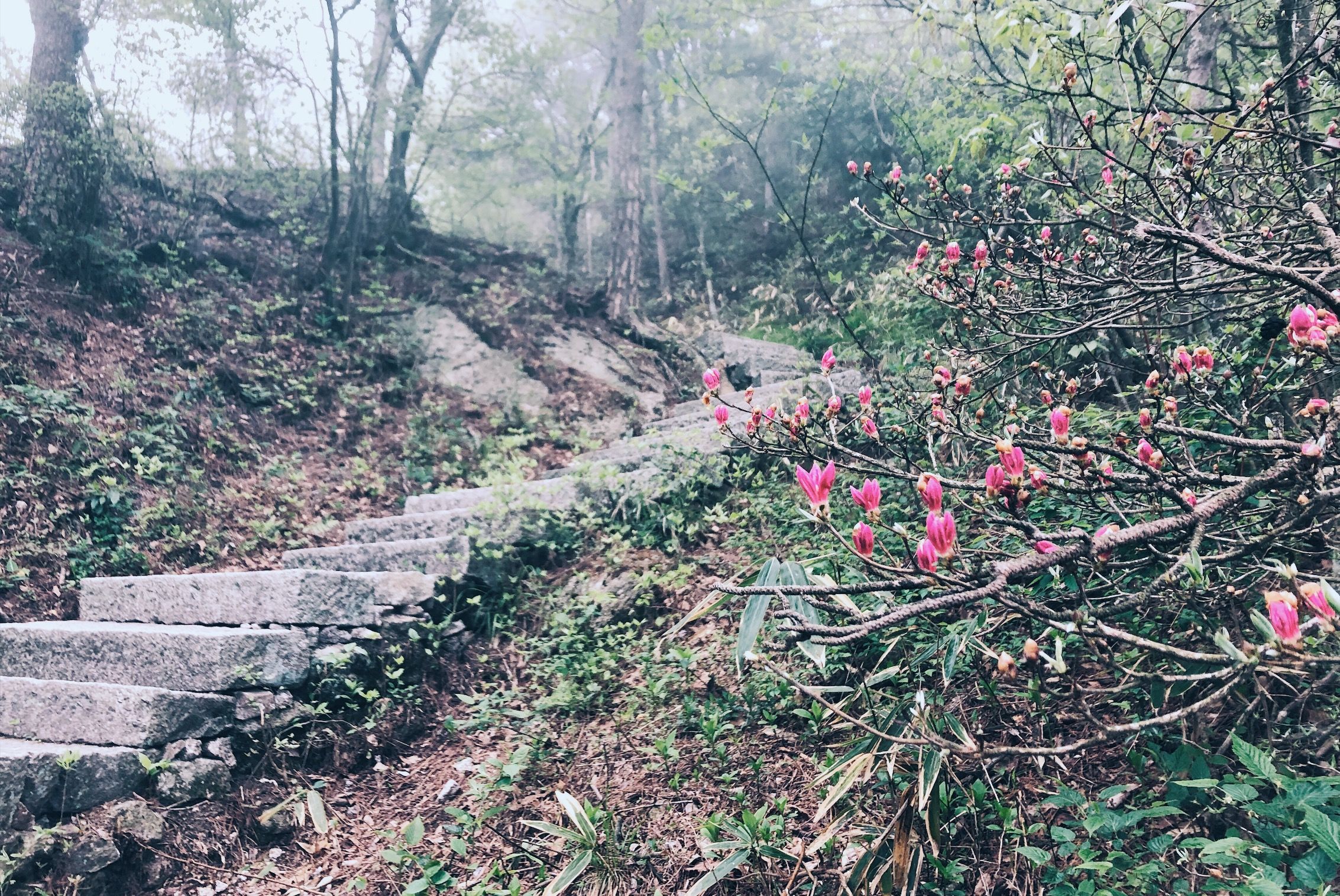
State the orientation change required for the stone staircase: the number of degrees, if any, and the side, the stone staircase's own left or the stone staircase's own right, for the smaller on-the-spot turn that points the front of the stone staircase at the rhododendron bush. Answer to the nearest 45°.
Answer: approximately 90° to the stone staircase's own left

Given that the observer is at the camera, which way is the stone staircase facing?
facing the viewer and to the left of the viewer

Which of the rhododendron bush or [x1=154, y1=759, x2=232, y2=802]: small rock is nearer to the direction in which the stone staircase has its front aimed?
the small rock

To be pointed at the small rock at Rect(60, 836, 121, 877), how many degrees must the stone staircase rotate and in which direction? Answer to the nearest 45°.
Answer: approximately 45° to its left

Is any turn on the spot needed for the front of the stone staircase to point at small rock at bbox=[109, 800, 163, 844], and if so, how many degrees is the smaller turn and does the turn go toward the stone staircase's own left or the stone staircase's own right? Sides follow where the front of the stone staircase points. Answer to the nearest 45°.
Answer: approximately 45° to the stone staircase's own left

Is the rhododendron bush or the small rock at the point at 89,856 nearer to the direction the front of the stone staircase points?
the small rock

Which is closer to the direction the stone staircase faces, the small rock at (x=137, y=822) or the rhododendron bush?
the small rock
